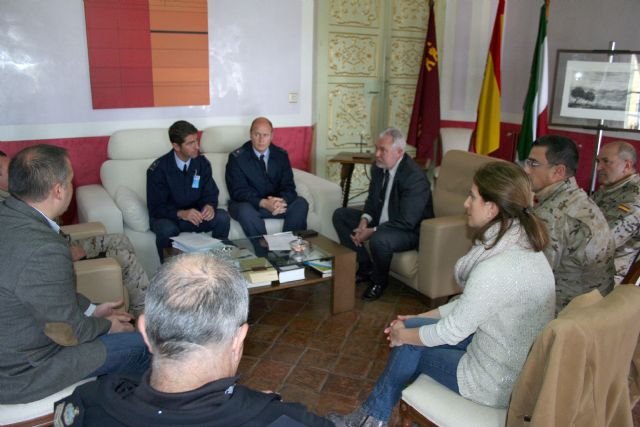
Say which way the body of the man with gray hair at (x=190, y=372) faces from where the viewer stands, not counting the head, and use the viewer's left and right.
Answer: facing away from the viewer

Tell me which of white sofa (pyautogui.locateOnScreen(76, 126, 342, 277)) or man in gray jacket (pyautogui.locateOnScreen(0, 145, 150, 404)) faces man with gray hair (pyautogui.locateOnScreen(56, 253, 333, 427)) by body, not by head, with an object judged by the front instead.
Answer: the white sofa

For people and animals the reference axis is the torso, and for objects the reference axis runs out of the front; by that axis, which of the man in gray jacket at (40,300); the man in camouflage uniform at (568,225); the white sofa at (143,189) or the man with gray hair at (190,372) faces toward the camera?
the white sofa

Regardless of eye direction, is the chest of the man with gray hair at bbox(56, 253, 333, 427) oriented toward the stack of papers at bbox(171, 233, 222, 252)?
yes

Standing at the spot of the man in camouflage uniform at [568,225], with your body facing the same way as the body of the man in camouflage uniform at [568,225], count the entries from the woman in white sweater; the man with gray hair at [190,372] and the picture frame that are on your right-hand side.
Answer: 1

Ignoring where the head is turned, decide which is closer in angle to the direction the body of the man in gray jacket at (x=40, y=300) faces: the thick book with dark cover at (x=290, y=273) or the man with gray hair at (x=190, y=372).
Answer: the thick book with dark cover

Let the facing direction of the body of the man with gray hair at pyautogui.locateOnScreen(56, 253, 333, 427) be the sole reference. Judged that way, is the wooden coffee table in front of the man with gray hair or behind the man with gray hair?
in front

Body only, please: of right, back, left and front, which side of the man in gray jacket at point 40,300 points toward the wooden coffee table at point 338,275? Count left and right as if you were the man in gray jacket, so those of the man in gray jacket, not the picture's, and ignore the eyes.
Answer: front

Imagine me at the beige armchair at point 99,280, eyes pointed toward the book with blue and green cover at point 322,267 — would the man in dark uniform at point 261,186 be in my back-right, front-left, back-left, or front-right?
front-left

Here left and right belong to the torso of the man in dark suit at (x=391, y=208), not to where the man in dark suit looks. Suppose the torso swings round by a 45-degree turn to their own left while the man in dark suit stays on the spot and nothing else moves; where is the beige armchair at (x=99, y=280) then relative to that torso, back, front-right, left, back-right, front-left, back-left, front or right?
front-right

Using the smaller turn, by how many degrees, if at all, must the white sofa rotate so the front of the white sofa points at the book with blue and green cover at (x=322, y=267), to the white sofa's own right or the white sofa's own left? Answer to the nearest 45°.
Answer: approximately 45° to the white sofa's own left

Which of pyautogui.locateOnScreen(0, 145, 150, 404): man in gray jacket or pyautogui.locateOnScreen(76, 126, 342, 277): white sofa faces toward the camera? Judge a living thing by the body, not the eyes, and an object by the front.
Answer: the white sofa

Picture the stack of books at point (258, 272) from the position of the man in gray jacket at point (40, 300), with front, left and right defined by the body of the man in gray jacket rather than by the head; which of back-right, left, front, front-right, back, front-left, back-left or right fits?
front

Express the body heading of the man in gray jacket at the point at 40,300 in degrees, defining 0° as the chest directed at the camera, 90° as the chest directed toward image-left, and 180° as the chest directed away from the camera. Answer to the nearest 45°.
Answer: approximately 225°

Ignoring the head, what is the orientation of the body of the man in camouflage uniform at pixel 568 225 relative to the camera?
to the viewer's left

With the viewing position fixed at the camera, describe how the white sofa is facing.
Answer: facing the viewer

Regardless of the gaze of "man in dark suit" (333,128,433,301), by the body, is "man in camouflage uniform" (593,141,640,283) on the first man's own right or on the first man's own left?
on the first man's own left

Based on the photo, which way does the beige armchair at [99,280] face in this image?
to the viewer's right
